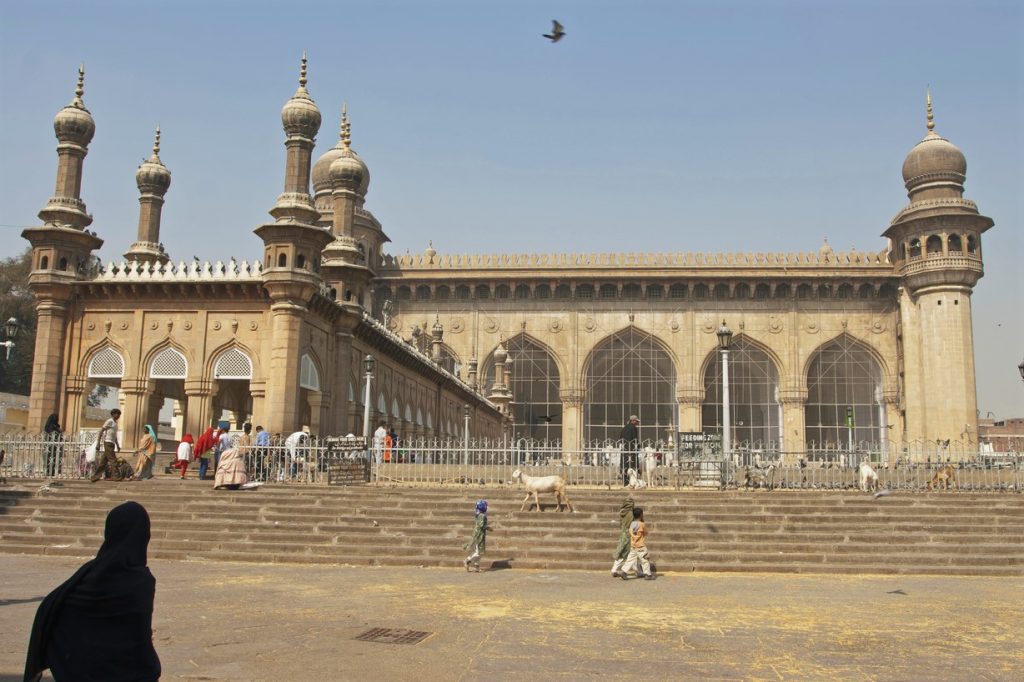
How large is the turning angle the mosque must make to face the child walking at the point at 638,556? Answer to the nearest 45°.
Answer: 0° — it already faces them

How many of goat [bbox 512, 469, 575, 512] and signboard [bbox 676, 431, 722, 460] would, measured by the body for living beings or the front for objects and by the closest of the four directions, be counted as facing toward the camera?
1

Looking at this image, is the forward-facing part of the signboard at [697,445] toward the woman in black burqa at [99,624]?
yes

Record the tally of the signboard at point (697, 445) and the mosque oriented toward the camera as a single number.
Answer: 2

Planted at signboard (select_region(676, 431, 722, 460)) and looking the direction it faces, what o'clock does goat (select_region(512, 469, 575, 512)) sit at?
The goat is roughly at 1 o'clock from the signboard.

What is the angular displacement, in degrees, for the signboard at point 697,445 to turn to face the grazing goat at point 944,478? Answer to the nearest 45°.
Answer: approximately 135° to its left

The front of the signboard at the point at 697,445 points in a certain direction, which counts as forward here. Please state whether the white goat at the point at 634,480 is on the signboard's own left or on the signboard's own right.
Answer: on the signboard's own right

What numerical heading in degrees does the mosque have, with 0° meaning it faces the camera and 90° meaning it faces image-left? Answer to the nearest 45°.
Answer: approximately 0°
